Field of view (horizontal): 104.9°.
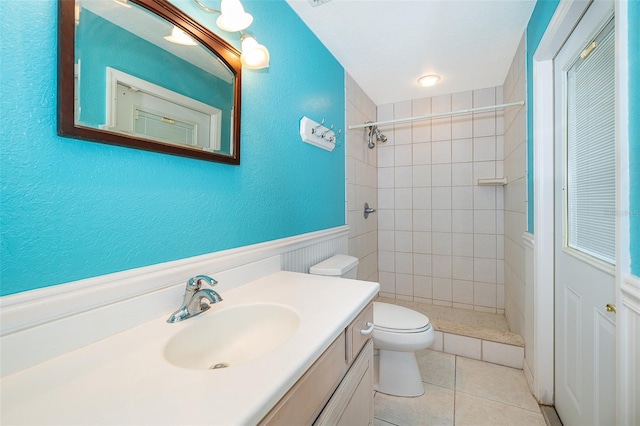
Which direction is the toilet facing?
to the viewer's right

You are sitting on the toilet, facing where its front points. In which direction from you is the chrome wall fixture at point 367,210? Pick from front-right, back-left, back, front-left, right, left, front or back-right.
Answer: left

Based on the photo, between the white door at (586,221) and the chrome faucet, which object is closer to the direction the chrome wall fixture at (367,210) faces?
the white door

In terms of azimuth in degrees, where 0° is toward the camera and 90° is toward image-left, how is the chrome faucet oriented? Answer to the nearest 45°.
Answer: approximately 315°

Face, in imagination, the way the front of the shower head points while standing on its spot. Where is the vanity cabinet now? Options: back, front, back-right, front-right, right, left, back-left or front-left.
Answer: right

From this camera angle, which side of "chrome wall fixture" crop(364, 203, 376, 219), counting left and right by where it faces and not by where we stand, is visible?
right

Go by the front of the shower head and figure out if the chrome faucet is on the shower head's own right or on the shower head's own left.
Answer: on the shower head's own right

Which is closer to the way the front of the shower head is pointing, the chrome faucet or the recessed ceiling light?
the recessed ceiling light

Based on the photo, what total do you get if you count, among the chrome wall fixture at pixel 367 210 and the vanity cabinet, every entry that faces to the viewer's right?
2
